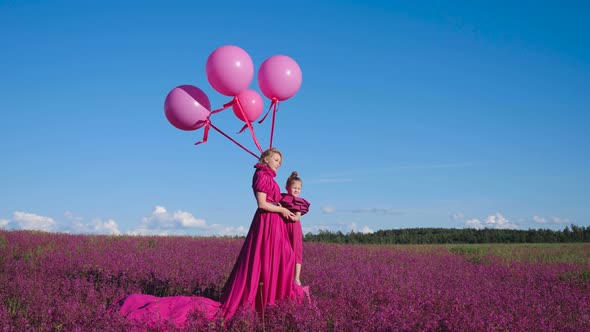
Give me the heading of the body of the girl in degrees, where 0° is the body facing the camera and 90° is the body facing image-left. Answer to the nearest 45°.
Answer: approximately 315°

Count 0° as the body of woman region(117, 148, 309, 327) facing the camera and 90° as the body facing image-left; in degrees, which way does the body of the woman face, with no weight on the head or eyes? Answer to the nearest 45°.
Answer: approximately 270°

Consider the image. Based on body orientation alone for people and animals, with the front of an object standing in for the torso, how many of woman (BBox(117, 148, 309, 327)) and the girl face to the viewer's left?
0

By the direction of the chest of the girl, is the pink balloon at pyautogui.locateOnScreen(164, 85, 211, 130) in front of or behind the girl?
behind
